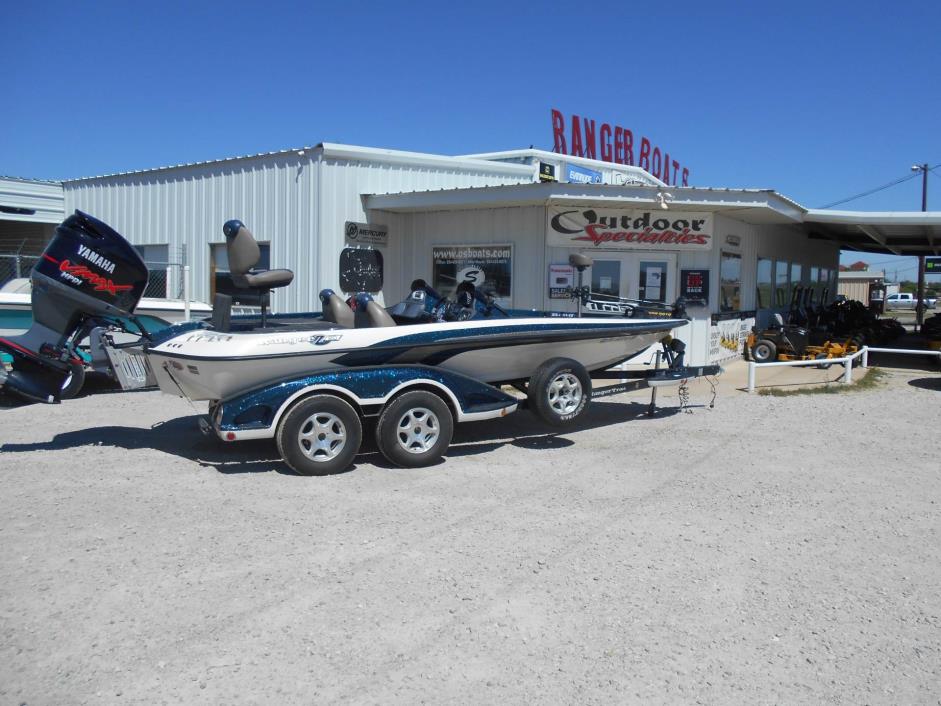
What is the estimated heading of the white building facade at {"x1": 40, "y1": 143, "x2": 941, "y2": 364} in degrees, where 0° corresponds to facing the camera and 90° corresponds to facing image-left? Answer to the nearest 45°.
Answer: approximately 0°

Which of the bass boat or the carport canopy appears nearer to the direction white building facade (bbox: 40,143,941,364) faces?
the bass boat

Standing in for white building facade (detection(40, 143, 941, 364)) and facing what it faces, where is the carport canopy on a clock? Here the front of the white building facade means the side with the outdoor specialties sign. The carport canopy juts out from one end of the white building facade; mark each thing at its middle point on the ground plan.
The carport canopy is roughly at 8 o'clock from the white building facade.

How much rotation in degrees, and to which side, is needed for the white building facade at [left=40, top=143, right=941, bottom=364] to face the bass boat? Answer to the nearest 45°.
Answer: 0° — it already faces it
